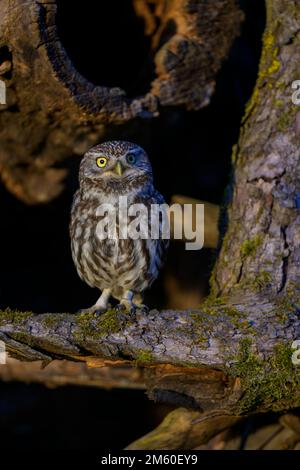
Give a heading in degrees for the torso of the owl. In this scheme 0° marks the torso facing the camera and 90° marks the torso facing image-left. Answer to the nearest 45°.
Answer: approximately 0°
